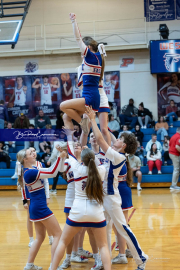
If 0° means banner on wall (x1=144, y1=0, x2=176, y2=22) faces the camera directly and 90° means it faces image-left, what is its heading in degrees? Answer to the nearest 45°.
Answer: approximately 0°

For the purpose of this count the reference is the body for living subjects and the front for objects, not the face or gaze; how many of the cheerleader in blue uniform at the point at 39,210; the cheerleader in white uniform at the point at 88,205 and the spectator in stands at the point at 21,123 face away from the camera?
1

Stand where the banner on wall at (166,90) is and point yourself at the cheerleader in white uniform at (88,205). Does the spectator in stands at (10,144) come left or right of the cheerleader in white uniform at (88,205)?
right

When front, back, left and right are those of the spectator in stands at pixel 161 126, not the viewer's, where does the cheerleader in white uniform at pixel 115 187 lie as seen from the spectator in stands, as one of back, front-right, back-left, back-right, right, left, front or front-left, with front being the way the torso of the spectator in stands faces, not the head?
front

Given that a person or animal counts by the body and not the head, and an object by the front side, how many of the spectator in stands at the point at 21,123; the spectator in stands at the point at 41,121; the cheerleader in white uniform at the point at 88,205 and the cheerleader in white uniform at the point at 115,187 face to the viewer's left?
1

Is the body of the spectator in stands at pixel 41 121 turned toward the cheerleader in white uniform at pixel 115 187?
yes

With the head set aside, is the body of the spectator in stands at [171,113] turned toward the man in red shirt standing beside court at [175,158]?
yes

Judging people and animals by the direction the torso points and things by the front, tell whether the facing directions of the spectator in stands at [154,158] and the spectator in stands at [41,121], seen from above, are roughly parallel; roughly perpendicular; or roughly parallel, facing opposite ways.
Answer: roughly parallel

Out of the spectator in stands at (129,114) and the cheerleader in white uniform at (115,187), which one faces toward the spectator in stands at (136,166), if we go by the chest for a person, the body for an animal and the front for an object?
the spectator in stands at (129,114)

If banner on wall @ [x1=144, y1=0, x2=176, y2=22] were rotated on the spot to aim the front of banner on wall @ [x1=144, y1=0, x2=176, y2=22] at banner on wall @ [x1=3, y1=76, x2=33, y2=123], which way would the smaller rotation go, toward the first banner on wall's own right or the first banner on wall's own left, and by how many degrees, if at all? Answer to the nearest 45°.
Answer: approximately 90° to the first banner on wall's own right

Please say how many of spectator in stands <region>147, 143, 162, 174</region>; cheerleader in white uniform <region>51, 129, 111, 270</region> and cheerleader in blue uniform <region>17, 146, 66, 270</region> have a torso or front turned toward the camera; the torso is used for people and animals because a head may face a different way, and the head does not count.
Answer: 1

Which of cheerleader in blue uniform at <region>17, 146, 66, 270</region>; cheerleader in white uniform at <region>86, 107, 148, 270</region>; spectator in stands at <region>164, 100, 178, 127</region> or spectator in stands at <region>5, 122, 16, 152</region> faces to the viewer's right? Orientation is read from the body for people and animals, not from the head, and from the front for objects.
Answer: the cheerleader in blue uniform

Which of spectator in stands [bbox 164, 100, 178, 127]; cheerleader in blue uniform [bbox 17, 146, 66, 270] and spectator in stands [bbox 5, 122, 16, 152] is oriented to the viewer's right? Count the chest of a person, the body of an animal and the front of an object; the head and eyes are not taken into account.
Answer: the cheerleader in blue uniform

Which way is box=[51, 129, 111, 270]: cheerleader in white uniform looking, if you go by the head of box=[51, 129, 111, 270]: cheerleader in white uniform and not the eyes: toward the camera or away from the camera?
away from the camera

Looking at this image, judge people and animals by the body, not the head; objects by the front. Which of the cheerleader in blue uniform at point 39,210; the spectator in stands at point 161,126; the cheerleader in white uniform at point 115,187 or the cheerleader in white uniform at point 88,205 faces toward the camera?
the spectator in stands

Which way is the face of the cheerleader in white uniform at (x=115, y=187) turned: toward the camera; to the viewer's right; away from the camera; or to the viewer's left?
to the viewer's left

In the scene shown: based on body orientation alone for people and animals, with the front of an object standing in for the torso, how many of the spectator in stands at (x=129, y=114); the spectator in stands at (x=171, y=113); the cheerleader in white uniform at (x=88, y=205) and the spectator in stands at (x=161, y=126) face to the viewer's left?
0

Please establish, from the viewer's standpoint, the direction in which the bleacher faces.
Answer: facing the viewer
